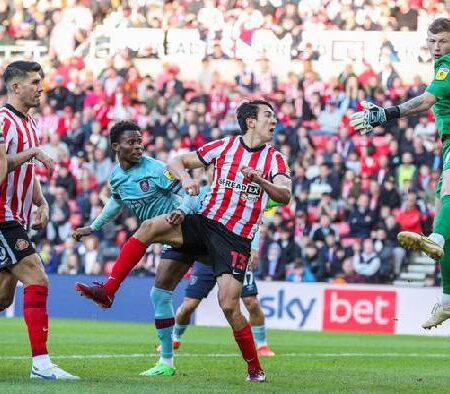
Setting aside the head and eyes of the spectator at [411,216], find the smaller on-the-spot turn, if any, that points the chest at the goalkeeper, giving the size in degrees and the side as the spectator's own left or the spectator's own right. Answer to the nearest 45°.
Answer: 0° — they already face them

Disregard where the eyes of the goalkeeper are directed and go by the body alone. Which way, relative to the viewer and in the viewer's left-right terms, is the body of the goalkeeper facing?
facing the viewer and to the left of the viewer

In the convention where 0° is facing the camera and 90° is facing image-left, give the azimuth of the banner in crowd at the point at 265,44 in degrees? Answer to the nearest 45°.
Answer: approximately 0°

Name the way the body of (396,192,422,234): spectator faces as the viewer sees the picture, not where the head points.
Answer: toward the camera

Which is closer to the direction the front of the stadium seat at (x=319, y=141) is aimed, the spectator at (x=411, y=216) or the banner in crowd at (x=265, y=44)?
the spectator

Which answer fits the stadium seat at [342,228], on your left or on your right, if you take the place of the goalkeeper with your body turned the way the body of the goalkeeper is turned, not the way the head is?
on your right

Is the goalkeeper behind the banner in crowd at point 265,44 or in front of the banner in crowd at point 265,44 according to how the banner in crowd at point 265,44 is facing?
in front

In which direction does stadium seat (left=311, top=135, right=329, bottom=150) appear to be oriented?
toward the camera

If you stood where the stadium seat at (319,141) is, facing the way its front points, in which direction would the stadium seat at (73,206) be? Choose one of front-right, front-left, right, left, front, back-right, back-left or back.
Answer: right

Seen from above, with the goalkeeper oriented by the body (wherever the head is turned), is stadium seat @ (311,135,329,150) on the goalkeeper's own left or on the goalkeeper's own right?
on the goalkeeper's own right
